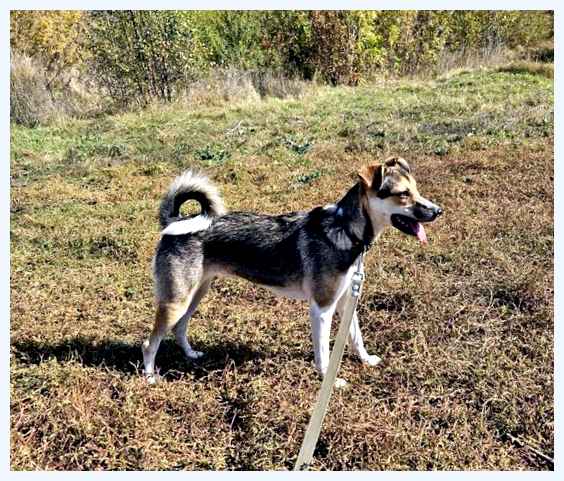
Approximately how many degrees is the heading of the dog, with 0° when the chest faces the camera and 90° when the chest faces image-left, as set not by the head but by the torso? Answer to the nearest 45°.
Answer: approximately 270°

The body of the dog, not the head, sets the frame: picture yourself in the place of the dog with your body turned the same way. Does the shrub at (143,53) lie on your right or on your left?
on your left
